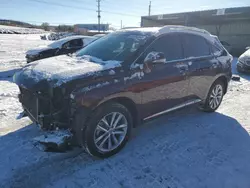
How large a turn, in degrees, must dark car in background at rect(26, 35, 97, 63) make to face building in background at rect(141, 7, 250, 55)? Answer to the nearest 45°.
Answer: approximately 180°

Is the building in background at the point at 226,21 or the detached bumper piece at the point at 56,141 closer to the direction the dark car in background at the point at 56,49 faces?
the detached bumper piece

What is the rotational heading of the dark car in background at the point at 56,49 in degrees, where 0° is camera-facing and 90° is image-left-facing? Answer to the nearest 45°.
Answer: approximately 45°

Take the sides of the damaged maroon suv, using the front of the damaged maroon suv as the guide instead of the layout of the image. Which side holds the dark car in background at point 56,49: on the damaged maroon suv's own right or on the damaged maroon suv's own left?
on the damaged maroon suv's own right

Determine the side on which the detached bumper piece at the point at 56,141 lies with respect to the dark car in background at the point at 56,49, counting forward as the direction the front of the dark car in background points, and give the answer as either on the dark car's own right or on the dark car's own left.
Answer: on the dark car's own left

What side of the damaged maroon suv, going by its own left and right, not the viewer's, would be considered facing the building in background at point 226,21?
back

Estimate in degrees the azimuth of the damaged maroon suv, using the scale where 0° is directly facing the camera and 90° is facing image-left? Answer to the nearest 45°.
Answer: approximately 45°

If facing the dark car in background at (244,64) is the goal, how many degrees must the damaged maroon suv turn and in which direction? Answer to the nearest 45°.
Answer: approximately 180°

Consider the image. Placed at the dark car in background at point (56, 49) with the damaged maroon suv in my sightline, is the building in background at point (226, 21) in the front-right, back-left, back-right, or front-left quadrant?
back-left
